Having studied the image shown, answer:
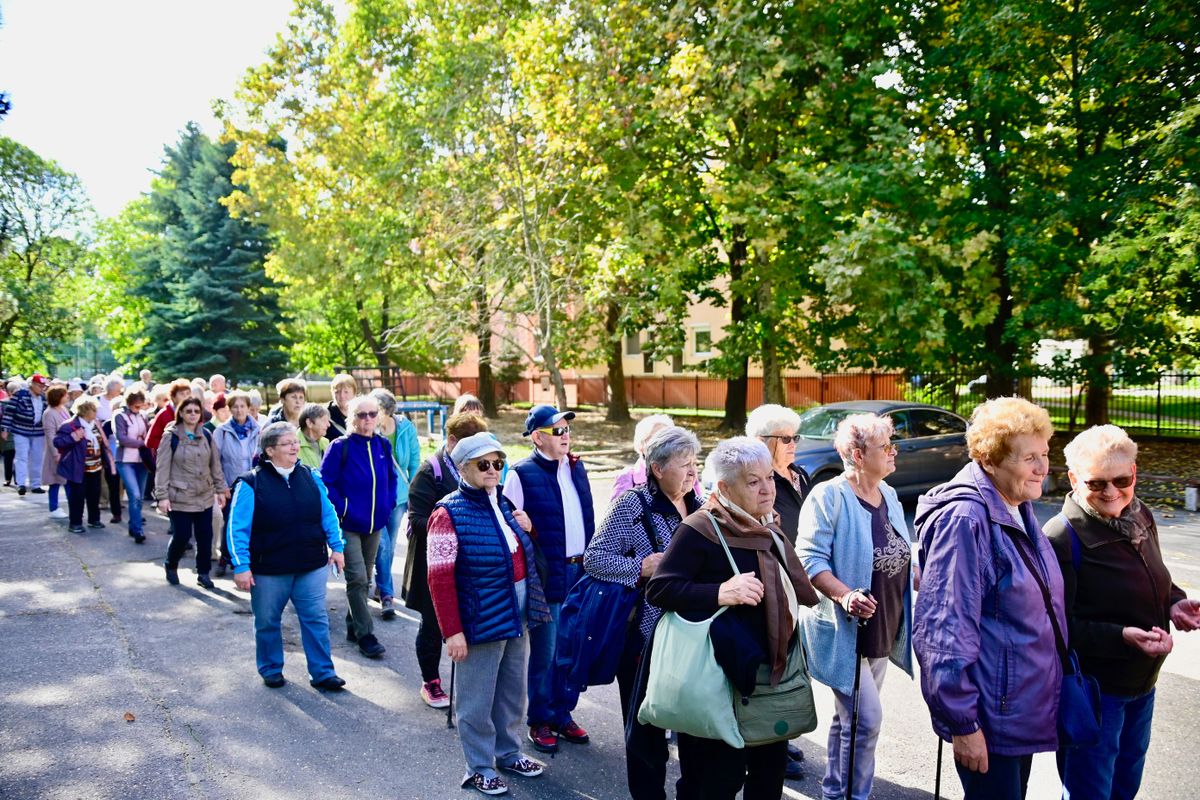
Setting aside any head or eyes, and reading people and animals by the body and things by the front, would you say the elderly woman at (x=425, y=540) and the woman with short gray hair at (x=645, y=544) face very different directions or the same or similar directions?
same or similar directions

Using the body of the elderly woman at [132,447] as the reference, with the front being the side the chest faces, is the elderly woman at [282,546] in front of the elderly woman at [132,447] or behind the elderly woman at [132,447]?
in front

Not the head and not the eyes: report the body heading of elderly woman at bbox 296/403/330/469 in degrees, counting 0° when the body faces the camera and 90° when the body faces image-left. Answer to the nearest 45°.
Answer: approximately 315°

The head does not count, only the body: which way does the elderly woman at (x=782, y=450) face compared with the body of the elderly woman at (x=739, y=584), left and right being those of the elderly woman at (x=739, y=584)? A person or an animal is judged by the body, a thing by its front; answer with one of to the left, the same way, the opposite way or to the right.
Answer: the same way

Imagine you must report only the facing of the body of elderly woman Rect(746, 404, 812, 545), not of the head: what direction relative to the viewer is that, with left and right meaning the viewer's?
facing the viewer and to the right of the viewer

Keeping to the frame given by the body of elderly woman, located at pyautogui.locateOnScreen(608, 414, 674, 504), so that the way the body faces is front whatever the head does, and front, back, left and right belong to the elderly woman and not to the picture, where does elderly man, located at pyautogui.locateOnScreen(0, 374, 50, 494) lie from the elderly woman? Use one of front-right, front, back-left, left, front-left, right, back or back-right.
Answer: back

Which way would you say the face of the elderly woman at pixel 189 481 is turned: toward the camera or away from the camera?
toward the camera

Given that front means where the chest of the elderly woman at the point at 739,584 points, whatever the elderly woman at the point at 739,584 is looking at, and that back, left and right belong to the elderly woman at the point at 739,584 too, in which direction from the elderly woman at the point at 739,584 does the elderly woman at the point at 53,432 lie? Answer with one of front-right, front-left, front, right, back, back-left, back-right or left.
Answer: back

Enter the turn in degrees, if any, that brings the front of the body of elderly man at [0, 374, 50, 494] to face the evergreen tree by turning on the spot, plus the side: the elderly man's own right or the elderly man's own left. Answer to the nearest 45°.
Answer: approximately 135° to the elderly man's own left

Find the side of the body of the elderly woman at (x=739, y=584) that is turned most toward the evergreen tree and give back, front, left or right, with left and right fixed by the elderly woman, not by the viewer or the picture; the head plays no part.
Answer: back

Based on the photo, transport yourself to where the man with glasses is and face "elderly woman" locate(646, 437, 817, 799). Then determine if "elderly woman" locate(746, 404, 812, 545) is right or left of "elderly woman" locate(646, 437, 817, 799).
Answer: left

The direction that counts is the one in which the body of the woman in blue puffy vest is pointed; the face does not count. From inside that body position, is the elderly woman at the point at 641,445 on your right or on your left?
on your left

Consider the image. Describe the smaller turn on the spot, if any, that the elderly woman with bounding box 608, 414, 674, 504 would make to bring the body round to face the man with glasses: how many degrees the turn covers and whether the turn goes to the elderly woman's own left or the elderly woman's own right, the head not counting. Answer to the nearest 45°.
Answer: approximately 135° to the elderly woman's own right

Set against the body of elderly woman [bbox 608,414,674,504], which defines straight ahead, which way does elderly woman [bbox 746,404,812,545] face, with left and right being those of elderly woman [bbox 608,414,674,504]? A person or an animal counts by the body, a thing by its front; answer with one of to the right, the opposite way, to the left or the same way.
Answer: the same way

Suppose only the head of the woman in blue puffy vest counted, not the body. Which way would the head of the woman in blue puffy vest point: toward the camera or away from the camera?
toward the camera
